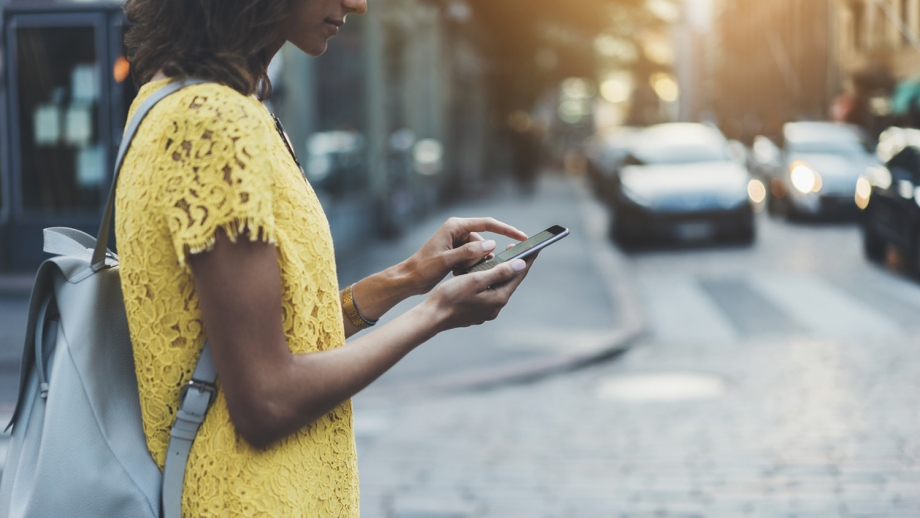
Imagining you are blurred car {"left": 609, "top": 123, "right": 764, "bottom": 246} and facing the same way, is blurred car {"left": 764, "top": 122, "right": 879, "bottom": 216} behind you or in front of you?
behind

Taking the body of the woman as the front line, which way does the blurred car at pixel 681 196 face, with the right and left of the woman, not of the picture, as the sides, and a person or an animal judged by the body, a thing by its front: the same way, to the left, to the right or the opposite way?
to the right

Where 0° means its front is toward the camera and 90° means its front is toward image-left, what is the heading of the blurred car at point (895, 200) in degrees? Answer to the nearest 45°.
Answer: approximately 45°

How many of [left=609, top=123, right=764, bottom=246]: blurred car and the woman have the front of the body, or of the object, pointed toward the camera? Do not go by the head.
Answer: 1

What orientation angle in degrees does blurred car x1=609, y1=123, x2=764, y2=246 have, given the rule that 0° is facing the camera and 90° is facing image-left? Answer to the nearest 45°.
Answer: approximately 0°

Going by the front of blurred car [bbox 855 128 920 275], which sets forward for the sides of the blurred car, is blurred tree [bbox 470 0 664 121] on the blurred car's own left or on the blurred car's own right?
on the blurred car's own right

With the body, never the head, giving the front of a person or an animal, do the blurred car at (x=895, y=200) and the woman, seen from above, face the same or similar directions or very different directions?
very different directions

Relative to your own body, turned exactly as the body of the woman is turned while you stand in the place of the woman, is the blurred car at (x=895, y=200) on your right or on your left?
on your left

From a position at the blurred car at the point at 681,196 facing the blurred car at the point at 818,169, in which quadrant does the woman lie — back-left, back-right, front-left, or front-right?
back-right

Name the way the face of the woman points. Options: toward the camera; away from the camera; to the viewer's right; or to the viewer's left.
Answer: to the viewer's right

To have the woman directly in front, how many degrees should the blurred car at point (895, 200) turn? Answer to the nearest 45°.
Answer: approximately 45° to its left

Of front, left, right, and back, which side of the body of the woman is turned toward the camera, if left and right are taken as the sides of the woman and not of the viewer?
right
